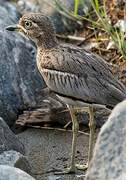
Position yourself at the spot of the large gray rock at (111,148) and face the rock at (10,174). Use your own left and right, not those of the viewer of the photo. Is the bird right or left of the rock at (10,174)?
right

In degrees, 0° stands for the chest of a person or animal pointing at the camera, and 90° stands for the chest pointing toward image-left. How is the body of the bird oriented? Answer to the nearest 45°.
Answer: approximately 90°

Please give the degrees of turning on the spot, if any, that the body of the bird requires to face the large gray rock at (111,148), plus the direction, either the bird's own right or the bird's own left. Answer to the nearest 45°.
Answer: approximately 90° to the bird's own left

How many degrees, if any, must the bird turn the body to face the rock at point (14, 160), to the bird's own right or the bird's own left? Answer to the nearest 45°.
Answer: approximately 45° to the bird's own left

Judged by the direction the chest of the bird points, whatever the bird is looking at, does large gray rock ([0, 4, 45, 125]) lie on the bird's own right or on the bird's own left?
on the bird's own right

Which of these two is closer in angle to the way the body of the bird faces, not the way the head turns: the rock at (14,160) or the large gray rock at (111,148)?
the rock
